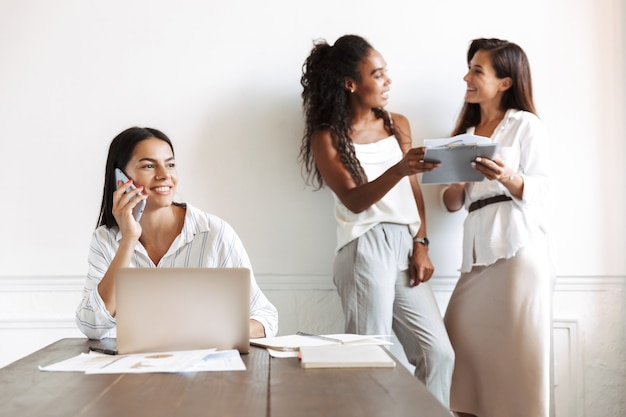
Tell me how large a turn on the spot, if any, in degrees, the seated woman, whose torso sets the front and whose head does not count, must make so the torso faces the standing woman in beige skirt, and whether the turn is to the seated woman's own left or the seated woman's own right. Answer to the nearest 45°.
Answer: approximately 90° to the seated woman's own left

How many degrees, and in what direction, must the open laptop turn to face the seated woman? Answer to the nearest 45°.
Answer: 0° — it already faces them

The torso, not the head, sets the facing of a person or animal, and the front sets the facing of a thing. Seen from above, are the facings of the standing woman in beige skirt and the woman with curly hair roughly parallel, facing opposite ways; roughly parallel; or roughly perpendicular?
roughly perpendicular

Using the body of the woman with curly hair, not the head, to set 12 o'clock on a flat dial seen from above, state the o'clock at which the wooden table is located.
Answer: The wooden table is roughly at 2 o'clock from the woman with curly hair.

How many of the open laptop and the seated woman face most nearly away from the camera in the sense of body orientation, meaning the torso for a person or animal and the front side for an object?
1

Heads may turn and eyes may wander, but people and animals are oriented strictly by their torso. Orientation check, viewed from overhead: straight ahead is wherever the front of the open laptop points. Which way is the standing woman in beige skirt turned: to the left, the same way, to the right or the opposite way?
to the left

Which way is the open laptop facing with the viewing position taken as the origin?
facing away from the viewer

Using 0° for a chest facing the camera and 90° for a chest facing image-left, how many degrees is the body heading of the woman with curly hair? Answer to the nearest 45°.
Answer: approximately 315°

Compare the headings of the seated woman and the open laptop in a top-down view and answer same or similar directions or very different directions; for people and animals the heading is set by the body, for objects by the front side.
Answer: very different directions

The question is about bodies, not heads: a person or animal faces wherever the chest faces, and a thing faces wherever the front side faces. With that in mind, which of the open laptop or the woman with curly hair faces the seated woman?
the open laptop
